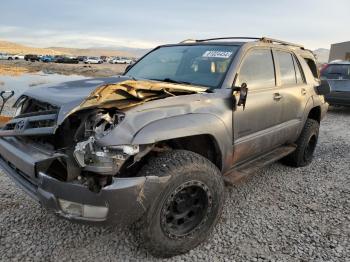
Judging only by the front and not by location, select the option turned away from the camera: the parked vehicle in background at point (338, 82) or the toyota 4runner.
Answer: the parked vehicle in background

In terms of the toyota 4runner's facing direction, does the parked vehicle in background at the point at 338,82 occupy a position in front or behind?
behind

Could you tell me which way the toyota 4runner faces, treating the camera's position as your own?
facing the viewer and to the left of the viewer

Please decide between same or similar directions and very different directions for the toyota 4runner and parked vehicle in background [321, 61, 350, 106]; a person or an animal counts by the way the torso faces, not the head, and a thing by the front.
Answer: very different directions

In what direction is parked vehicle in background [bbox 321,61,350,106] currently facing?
away from the camera

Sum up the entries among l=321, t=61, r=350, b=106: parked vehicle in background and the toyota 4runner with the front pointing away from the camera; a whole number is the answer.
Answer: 1

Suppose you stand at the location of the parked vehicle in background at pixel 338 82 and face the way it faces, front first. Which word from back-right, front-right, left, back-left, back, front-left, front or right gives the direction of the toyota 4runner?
back
